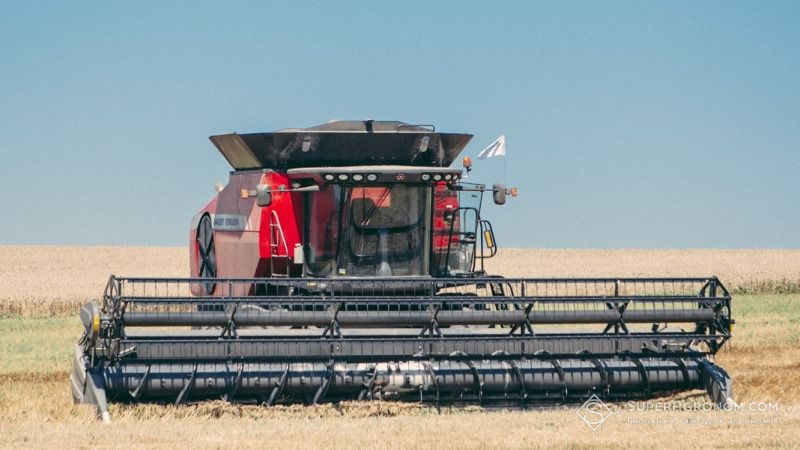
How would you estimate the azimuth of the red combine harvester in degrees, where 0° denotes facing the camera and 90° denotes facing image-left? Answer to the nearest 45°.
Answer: approximately 0°
